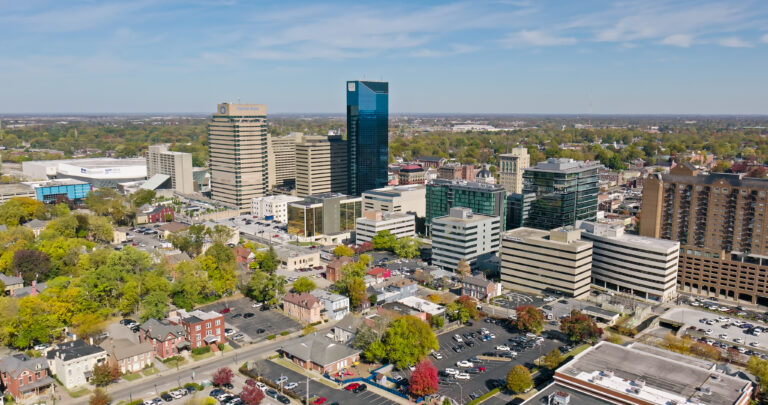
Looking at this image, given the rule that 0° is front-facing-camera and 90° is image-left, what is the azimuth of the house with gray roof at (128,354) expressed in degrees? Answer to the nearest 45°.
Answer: approximately 315°

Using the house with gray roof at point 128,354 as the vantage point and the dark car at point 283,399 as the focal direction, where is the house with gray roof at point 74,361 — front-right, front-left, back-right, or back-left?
back-right
